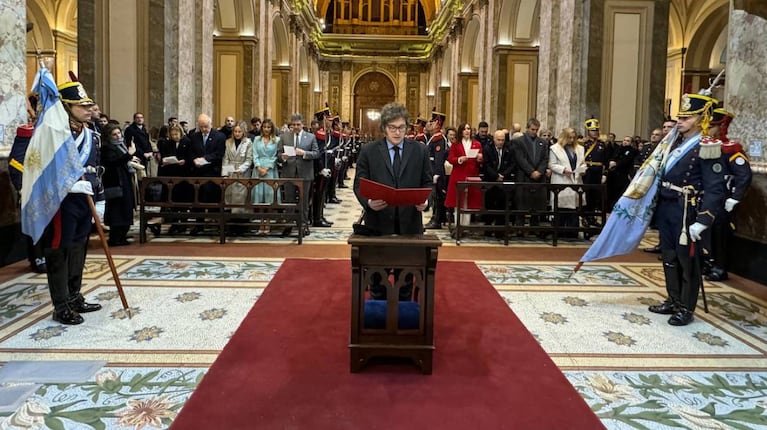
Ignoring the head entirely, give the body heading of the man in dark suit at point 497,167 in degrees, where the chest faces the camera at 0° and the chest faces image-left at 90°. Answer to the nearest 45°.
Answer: approximately 0°

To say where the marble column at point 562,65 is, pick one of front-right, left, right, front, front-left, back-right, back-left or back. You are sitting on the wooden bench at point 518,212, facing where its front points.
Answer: back

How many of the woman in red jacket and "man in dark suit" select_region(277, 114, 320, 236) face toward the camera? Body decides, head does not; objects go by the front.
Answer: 2

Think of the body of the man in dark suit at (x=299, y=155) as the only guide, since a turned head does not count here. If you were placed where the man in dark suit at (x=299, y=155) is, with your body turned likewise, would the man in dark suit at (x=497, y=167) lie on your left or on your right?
on your left

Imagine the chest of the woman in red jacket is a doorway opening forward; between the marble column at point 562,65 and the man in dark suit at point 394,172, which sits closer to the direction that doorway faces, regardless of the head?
the man in dark suit

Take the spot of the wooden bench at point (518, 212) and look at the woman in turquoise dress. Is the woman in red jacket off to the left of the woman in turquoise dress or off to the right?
right
